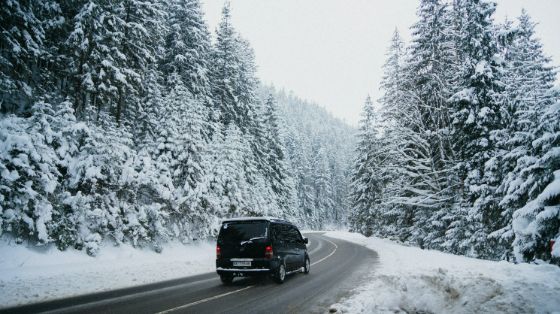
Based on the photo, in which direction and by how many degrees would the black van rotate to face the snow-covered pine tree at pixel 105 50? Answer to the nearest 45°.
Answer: approximately 90° to its left

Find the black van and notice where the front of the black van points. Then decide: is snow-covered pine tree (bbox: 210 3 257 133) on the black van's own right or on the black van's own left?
on the black van's own left

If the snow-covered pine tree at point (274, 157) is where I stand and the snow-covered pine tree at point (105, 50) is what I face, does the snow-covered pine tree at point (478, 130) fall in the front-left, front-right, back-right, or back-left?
front-left

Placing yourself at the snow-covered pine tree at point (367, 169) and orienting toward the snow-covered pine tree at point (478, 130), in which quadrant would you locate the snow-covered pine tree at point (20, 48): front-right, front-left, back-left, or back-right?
front-right

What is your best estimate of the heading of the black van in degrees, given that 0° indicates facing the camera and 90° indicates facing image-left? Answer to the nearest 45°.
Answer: approximately 225°

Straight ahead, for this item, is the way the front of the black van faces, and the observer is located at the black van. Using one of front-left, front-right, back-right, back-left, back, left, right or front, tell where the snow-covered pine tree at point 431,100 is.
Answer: front

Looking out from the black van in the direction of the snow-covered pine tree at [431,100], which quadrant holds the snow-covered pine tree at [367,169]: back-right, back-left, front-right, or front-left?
front-left

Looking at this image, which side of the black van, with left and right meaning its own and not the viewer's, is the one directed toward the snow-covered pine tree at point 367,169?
front

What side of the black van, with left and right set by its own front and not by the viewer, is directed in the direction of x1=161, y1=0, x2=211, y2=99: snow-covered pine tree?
left

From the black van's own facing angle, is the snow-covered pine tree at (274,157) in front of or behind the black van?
in front

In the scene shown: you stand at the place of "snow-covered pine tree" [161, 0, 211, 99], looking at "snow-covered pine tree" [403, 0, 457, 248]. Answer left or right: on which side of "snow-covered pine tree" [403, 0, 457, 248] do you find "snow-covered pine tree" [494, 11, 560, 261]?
right

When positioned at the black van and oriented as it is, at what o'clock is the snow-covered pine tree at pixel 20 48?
The snow-covered pine tree is roughly at 8 o'clock from the black van.

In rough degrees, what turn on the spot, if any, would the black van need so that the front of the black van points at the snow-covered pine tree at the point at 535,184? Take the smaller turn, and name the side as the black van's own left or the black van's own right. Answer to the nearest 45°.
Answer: approximately 45° to the black van's own right
